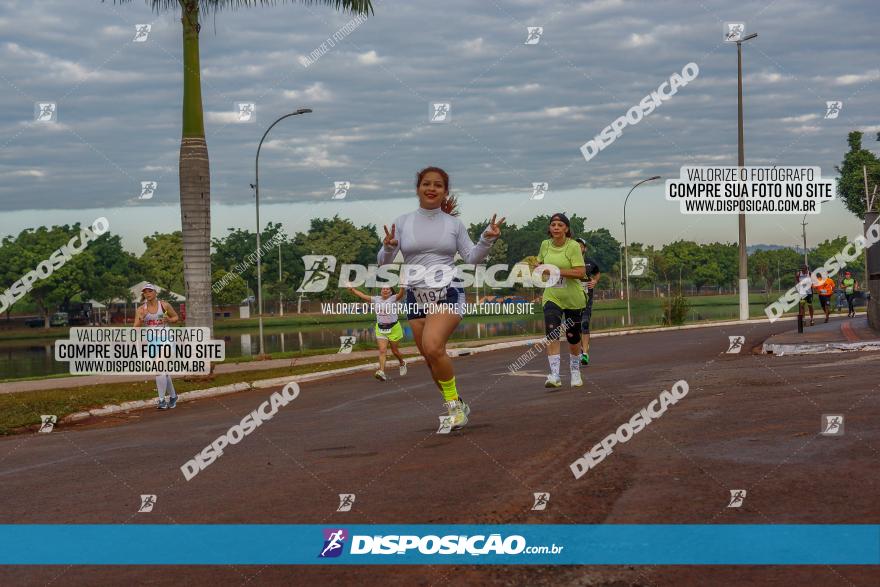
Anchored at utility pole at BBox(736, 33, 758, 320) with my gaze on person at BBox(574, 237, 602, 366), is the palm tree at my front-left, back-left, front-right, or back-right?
front-right

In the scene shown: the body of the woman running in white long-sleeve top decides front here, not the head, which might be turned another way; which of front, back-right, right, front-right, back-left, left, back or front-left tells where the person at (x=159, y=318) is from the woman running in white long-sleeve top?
back-right

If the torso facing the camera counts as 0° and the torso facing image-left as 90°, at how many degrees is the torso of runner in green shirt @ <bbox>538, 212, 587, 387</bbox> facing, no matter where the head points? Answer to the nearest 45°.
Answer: approximately 0°

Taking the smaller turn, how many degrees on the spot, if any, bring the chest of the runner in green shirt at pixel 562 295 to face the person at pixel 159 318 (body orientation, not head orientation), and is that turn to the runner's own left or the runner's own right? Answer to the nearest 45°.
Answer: approximately 90° to the runner's own right

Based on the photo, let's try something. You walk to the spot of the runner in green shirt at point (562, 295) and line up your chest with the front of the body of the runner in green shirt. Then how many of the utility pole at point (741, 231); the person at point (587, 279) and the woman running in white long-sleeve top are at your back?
2

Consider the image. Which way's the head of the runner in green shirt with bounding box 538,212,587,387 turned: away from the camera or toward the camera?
toward the camera

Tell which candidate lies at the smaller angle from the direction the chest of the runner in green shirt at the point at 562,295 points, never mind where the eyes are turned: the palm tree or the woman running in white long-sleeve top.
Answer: the woman running in white long-sleeve top

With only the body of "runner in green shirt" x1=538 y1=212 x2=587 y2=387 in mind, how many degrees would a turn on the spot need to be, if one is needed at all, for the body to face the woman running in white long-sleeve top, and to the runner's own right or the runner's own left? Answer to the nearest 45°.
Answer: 0° — they already face them

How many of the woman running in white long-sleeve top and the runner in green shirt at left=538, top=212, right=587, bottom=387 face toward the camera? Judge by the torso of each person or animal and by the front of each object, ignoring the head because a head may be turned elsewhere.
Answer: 2

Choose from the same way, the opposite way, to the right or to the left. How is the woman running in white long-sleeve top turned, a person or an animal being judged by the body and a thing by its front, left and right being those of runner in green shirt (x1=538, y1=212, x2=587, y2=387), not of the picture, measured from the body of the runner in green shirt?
the same way

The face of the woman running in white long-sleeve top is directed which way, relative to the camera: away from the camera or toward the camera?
toward the camera

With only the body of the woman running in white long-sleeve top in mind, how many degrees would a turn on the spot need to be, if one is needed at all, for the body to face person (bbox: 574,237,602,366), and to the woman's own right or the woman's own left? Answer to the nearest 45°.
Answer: approximately 180°

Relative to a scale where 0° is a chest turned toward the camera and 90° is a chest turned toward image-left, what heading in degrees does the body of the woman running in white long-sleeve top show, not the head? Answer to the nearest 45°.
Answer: approximately 0°
